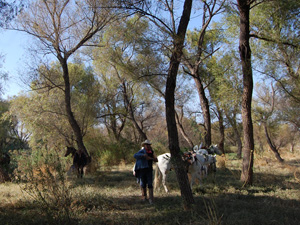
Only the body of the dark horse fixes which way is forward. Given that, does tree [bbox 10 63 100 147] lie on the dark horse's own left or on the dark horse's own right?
on the dark horse's own right

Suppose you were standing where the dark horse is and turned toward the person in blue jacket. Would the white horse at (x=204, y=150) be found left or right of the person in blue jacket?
left

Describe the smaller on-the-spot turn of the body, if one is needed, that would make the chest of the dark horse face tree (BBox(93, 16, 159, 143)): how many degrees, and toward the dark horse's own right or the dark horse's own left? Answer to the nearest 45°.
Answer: approximately 135° to the dark horse's own right

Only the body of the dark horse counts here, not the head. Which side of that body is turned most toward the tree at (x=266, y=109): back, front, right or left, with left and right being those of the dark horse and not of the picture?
back

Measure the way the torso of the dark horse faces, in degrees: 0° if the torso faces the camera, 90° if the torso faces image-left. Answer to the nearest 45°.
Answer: approximately 45°
